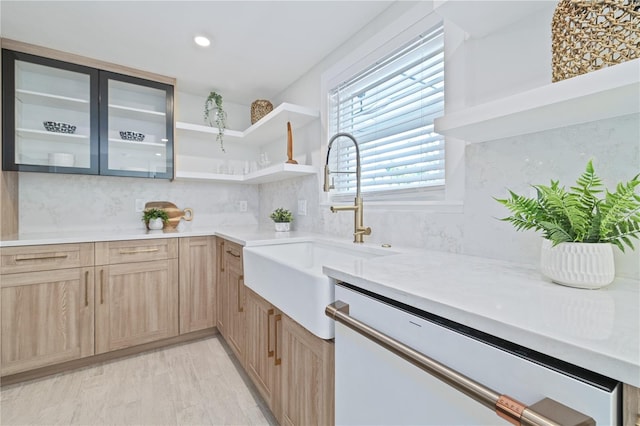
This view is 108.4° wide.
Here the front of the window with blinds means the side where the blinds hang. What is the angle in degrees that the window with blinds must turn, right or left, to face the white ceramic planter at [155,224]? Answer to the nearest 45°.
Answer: approximately 45° to its right

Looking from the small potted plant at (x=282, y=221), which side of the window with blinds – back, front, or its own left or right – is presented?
right

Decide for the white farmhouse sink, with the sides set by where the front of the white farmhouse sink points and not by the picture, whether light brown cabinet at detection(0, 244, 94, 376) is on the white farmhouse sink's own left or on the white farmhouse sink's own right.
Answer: on the white farmhouse sink's own right

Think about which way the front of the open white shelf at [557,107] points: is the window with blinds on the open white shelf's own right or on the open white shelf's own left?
on the open white shelf's own right

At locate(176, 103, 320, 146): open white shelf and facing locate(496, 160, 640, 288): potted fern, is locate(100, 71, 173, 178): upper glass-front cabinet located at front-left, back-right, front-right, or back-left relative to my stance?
back-right

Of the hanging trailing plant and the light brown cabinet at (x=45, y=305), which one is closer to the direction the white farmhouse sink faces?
the light brown cabinet

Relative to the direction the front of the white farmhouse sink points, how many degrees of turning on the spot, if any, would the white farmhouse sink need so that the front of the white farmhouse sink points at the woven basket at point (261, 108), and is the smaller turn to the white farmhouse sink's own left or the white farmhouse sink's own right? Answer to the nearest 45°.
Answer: approximately 135° to the white farmhouse sink's own right

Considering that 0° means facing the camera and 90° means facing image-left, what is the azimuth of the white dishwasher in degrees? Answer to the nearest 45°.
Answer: approximately 45°

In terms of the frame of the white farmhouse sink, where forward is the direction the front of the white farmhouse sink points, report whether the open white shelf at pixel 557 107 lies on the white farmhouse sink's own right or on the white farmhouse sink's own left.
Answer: on the white farmhouse sink's own left
